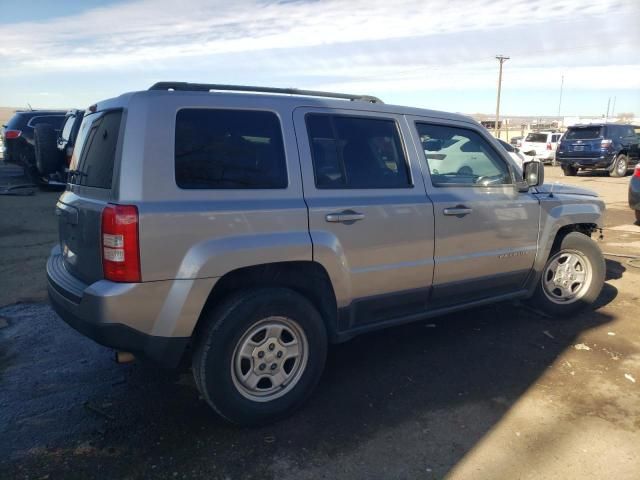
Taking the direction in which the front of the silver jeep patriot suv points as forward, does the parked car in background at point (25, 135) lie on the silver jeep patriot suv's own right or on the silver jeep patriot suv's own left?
on the silver jeep patriot suv's own left

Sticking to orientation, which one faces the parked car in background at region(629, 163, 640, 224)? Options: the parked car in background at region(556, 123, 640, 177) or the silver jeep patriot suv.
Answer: the silver jeep patriot suv

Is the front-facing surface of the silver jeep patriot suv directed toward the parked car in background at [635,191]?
yes

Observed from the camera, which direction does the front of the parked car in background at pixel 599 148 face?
facing away from the viewer and to the right of the viewer

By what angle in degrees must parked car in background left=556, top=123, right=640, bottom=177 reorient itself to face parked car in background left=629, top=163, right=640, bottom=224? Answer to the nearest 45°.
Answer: approximately 135° to its right

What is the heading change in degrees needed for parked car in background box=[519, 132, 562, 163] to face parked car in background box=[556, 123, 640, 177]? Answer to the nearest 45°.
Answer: approximately 135° to its right

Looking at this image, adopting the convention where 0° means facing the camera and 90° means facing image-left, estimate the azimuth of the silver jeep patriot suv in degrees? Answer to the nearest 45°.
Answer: approximately 225°

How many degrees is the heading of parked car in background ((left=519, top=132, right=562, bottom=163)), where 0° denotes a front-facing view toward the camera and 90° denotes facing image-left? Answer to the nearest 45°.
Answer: approximately 225°
